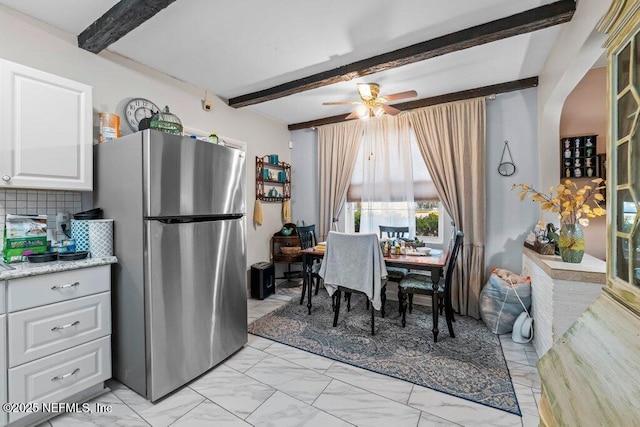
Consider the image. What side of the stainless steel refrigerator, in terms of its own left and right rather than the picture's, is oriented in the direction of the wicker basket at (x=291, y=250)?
left

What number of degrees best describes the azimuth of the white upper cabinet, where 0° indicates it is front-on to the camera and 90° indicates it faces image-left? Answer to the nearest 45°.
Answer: approximately 315°

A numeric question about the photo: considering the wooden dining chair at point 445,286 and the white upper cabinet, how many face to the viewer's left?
1

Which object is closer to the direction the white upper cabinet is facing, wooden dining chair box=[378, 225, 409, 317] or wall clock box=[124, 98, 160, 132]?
the wooden dining chair

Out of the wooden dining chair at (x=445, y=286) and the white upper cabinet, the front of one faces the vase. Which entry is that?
the white upper cabinet

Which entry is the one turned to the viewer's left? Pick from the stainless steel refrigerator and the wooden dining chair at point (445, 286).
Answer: the wooden dining chair

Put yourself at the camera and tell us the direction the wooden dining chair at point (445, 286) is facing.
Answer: facing to the left of the viewer
